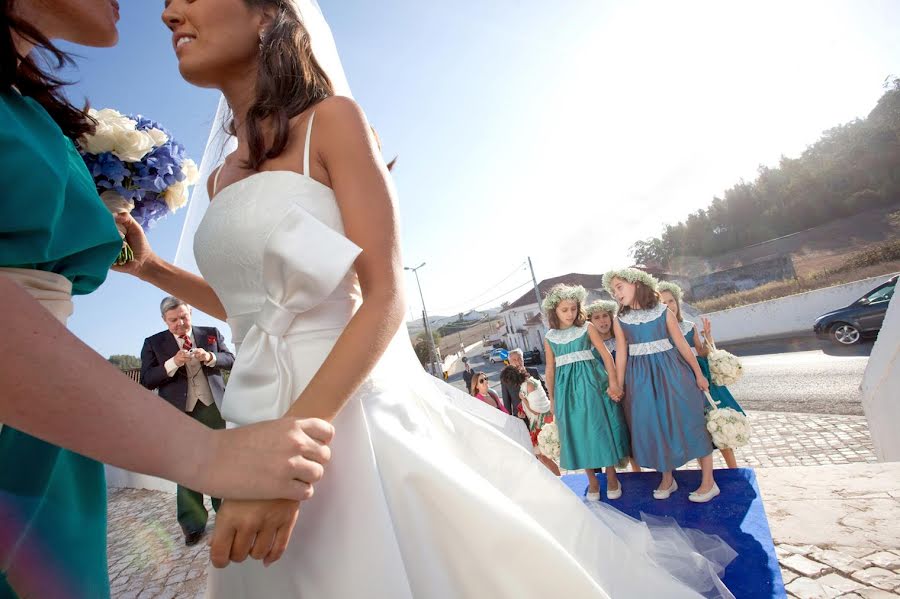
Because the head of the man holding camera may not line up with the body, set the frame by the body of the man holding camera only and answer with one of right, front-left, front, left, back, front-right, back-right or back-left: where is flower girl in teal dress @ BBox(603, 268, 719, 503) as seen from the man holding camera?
front-left

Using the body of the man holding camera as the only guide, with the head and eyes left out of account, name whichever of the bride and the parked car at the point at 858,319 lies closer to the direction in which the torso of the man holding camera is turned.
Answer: the bride

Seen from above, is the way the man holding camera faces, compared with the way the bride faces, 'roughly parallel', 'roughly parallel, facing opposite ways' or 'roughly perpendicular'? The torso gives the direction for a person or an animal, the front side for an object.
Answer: roughly perpendicular

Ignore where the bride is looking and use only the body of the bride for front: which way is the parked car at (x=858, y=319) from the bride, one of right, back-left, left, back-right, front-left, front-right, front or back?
back

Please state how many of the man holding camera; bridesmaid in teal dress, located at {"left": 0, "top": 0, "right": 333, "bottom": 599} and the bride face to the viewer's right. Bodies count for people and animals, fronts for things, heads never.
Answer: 1

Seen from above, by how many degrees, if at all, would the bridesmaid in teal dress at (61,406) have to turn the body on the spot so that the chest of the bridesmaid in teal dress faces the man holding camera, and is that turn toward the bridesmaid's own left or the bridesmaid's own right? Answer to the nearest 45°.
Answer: approximately 90° to the bridesmaid's own left

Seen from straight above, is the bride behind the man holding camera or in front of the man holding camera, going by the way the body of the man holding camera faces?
in front

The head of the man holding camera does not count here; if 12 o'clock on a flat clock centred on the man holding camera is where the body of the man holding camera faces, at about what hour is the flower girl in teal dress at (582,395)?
The flower girl in teal dress is roughly at 10 o'clock from the man holding camera.

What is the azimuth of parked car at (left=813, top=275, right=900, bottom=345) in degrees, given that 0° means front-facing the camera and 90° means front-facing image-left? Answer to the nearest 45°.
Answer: approximately 90°

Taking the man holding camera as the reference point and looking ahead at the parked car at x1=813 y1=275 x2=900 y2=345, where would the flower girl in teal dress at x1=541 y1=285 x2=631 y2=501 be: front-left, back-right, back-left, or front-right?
front-right

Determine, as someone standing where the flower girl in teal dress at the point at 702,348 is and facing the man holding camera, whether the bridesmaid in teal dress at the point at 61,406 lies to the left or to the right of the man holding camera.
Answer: left

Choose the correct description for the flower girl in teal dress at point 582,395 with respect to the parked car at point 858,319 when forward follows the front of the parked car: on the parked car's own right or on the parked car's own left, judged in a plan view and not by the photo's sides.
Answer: on the parked car's own left

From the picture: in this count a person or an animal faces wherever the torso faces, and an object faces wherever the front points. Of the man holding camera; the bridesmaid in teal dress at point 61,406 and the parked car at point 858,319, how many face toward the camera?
1

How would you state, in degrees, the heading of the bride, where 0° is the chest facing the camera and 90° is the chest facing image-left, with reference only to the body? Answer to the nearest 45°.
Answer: approximately 45°

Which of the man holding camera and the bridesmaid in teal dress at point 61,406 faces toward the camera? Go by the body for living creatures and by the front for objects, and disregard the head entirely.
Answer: the man holding camera

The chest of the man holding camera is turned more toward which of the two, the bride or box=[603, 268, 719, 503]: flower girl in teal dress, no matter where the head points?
the bride

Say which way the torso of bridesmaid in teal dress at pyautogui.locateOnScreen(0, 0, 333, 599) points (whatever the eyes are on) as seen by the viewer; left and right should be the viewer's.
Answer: facing to the right of the viewer

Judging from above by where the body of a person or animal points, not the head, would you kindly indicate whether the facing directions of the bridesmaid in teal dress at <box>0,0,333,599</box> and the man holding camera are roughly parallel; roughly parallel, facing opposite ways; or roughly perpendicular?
roughly perpendicular

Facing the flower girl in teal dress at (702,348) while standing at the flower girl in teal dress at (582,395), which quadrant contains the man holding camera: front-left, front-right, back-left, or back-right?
back-left
